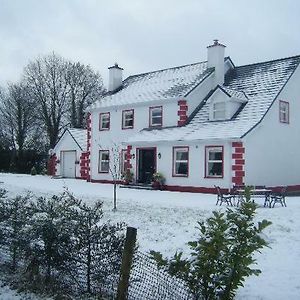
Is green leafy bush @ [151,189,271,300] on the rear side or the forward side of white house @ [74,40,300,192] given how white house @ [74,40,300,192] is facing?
on the forward side

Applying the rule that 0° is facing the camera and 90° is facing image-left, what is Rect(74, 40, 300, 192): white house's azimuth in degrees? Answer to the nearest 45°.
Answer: approximately 45°

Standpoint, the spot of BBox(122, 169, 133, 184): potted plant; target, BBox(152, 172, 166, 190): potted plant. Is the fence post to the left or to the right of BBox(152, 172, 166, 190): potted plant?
right

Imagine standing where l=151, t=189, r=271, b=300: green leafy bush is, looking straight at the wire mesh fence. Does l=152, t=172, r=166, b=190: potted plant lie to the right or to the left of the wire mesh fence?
right

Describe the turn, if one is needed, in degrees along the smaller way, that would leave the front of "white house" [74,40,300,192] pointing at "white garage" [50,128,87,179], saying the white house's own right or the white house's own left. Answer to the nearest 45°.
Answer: approximately 90° to the white house's own right

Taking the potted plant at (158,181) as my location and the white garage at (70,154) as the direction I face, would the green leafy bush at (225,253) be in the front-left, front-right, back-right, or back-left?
back-left

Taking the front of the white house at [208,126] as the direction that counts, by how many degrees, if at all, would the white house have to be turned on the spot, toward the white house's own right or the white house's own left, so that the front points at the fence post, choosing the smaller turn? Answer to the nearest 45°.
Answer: approximately 45° to the white house's own left

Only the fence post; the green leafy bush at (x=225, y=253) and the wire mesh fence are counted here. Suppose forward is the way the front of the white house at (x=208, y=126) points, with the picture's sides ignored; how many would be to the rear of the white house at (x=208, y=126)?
0

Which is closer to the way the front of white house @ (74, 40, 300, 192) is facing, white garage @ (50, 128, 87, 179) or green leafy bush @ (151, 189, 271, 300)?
the green leafy bush
